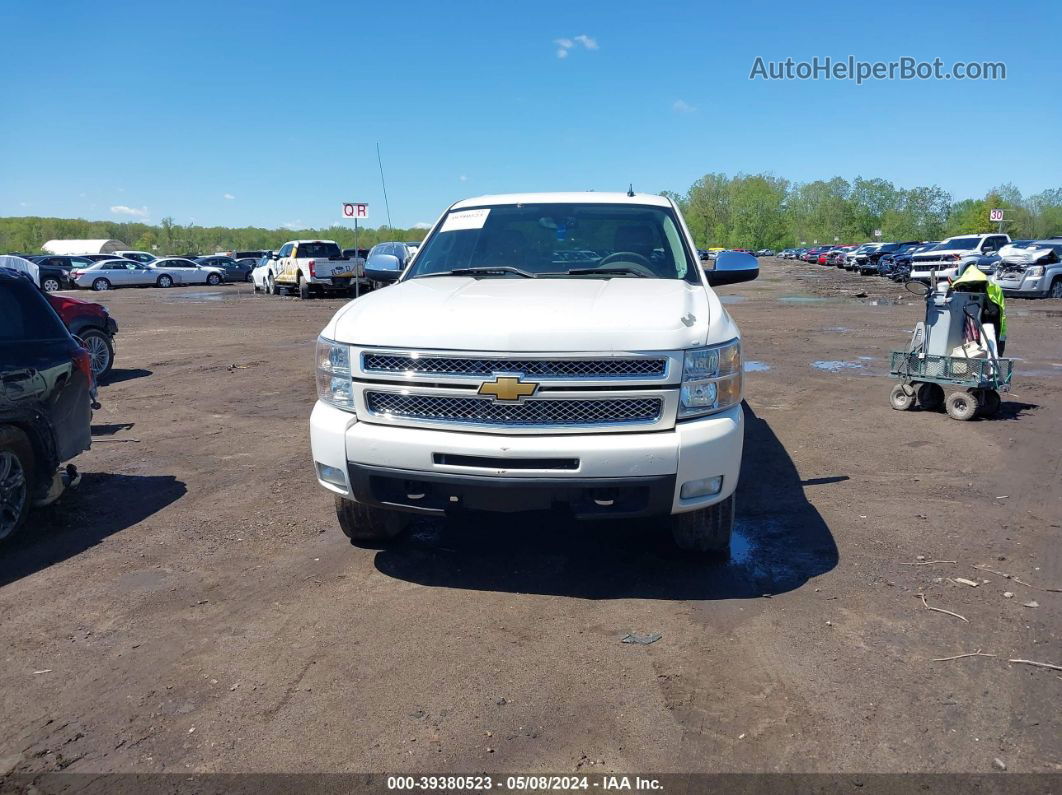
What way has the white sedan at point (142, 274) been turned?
to the viewer's right

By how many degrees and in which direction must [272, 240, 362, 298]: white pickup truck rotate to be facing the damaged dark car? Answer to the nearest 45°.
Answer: approximately 135° to its left

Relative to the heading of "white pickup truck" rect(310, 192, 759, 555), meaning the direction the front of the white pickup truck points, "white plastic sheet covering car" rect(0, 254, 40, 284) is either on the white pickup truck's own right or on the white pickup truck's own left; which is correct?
on the white pickup truck's own right

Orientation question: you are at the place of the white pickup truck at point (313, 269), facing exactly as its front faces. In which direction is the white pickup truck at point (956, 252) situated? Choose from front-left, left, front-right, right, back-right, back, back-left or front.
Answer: back-right

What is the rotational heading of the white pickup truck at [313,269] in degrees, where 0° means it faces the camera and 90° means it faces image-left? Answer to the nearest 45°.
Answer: approximately 135°
